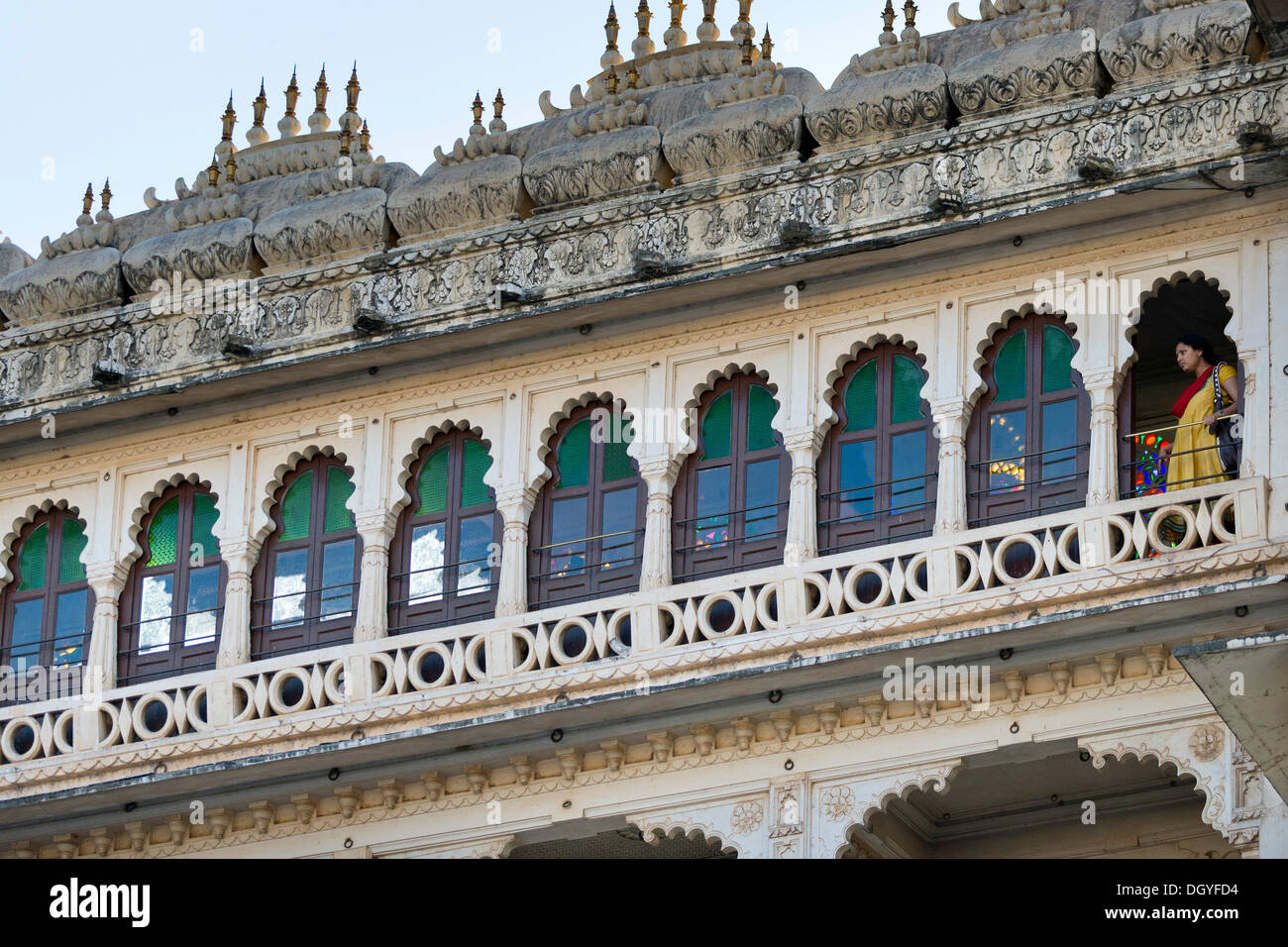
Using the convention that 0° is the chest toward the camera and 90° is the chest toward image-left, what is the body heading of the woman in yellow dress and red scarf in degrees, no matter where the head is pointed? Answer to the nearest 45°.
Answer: approximately 45°

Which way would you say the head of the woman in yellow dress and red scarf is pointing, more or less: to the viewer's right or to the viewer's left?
to the viewer's left
